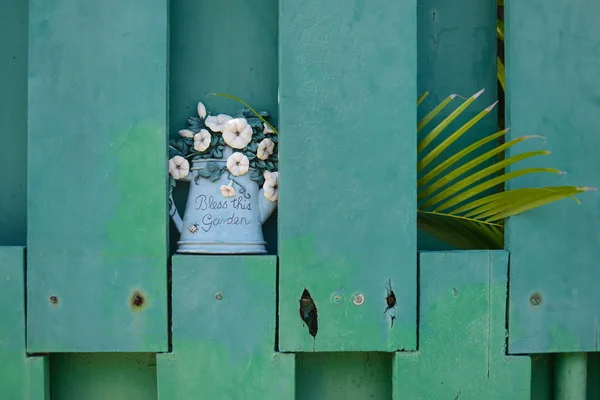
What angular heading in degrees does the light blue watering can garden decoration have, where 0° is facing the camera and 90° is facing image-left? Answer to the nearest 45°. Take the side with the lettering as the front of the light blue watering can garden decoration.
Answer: approximately 0°
